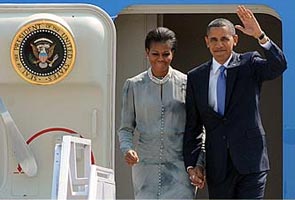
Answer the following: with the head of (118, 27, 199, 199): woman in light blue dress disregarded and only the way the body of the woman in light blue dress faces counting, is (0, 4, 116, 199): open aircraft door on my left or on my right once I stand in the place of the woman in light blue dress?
on my right

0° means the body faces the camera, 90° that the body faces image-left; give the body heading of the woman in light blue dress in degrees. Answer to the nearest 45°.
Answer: approximately 0°
